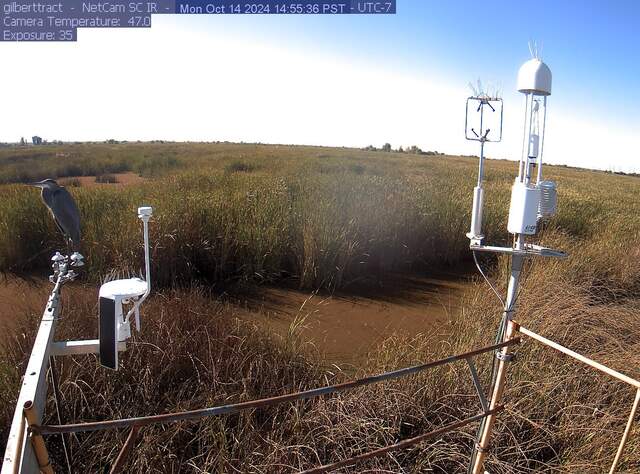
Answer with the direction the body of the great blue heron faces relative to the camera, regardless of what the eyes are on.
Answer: to the viewer's left

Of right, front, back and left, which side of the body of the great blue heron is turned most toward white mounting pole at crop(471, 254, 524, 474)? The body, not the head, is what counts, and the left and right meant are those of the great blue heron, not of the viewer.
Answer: back
